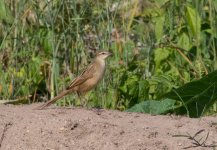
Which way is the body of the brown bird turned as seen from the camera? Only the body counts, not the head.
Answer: to the viewer's right

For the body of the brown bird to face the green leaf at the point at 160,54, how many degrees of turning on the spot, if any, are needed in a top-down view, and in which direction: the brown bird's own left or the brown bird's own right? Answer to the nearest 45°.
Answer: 0° — it already faces it

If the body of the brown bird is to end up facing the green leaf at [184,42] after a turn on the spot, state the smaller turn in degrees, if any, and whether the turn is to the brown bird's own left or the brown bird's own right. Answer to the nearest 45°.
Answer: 0° — it already faces it

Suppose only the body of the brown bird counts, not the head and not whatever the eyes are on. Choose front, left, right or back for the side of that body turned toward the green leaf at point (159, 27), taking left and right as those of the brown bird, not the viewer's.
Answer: front

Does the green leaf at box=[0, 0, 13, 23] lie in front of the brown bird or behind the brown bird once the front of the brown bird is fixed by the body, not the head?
behind
